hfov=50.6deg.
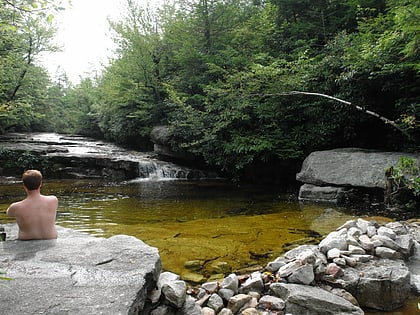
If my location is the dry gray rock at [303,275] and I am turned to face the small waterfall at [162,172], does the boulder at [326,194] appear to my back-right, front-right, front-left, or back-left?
front-right

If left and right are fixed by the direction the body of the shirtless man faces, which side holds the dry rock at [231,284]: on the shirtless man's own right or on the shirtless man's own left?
on the shirtless man's own right

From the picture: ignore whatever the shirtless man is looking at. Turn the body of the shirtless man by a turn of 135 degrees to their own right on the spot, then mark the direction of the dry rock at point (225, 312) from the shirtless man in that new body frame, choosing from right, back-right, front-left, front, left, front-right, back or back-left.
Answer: front

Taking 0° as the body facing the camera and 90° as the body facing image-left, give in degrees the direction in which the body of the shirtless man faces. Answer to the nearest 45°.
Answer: approximately 180°

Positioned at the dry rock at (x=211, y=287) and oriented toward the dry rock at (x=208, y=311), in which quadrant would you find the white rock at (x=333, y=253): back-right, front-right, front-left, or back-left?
back-left

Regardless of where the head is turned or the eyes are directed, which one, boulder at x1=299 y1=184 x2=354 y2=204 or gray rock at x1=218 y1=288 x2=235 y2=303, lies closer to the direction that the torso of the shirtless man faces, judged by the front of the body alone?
the boulder

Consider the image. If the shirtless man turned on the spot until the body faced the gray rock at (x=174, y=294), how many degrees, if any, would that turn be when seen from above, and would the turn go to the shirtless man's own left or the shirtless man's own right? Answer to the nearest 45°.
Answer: approximately 135° to the shirtless man's own right

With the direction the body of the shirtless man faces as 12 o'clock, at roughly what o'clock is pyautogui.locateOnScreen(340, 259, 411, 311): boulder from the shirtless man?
The boulder is roughly at 4 o'clock from the shirtless man.

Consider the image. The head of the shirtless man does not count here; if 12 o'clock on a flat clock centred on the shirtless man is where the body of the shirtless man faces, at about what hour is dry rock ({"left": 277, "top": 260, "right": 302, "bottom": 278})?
The dry rock is roughly at 4 o'clock from the shirtless man.

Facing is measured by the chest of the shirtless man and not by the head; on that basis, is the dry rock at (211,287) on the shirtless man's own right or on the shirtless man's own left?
on the shirtless man's own right

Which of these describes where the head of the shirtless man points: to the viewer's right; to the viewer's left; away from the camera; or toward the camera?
away from the camera

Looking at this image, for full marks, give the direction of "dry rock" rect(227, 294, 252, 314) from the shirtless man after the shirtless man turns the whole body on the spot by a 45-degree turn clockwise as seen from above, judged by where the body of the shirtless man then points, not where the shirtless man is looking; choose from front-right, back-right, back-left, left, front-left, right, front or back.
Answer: right

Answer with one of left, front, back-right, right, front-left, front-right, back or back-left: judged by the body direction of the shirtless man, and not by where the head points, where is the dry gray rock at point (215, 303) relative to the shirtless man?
back-right

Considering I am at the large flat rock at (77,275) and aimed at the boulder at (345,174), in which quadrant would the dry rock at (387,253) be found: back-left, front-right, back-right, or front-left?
front-right
